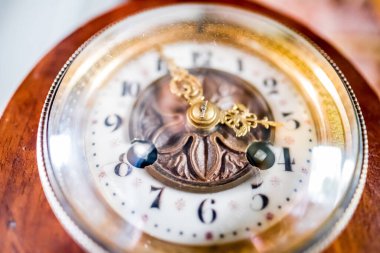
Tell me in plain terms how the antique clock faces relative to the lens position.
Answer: facing the viewer
